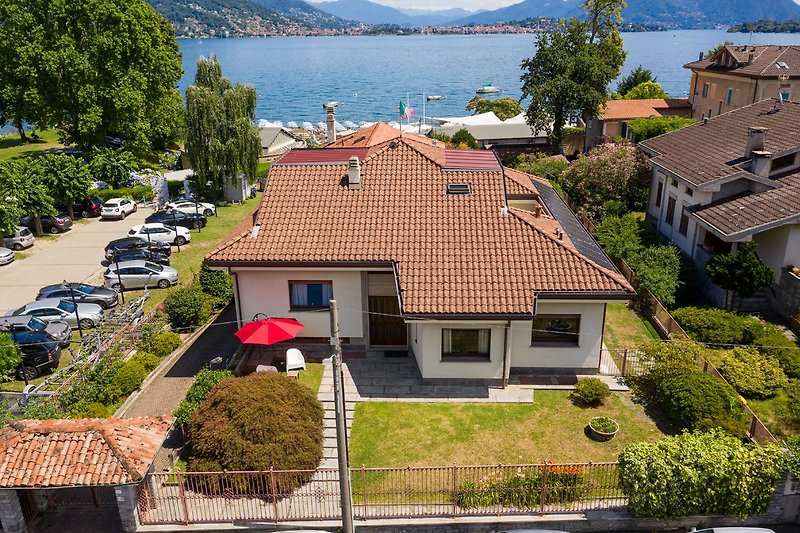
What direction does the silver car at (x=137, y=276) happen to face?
to the viewer's right

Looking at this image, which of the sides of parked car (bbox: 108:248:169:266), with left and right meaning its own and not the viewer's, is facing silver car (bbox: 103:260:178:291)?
right

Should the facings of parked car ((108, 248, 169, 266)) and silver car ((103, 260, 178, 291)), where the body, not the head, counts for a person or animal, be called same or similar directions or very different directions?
same or similar directions

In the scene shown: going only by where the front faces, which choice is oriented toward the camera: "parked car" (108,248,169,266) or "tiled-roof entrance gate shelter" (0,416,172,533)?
the tiled-roof entrance gate shelter

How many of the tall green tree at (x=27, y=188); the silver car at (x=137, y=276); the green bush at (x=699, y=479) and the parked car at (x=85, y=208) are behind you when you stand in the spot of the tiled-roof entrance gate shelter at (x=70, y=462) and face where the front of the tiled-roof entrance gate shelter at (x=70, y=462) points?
3

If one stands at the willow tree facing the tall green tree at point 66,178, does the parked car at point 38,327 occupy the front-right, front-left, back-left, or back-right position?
front-left

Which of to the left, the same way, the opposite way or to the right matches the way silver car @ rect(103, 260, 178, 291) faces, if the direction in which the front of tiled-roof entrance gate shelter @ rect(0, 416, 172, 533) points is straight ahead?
to the left

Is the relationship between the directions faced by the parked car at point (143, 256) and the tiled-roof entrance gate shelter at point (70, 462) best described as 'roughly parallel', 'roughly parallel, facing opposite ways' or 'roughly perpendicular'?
roughly perpendicular

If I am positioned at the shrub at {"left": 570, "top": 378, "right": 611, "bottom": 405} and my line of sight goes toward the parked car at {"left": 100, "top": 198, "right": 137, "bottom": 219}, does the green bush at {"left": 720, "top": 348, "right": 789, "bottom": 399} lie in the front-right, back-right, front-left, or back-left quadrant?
back-right

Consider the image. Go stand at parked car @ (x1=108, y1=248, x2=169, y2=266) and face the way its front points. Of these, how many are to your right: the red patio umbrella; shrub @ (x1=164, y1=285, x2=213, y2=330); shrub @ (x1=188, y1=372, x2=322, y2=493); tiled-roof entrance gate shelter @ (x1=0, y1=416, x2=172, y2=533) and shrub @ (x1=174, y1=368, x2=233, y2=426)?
5

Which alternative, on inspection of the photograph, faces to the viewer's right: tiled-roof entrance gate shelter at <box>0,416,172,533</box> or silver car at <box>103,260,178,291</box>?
the silver car

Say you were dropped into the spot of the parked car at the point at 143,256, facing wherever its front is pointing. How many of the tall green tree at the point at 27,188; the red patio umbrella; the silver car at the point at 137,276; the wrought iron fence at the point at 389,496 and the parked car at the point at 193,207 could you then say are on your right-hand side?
3

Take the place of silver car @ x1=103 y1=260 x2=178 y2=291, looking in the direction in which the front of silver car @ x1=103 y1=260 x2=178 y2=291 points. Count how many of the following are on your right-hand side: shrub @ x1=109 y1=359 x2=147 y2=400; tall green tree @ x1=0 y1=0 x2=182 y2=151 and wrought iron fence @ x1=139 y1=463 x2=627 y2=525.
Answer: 2

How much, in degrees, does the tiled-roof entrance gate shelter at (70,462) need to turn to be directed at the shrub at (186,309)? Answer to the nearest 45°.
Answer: approximately 135° to its left

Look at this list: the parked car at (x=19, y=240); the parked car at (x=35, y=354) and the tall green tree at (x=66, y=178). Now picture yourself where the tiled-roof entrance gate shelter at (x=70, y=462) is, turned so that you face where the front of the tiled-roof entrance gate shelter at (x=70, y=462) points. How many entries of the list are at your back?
3

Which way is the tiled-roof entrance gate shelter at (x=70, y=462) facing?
toward the camera

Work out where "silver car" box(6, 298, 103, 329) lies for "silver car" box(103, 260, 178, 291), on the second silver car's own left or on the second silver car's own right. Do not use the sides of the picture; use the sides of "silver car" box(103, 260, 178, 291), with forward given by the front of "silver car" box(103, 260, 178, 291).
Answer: on the second silver car's own right

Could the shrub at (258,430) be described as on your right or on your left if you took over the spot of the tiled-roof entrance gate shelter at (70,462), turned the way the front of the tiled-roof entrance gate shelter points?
on your left

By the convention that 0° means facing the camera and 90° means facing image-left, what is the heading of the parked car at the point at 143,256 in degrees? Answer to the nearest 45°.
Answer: approximately 270°

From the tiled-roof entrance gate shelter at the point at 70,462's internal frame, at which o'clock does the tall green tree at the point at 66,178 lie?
The tall green tree is roughly at 6 o'clock from the tiled-roof entrance gate shelter.

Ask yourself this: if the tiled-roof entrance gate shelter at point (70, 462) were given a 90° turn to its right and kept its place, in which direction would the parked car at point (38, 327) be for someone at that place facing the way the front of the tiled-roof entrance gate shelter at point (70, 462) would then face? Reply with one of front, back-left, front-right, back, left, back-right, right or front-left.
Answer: right
